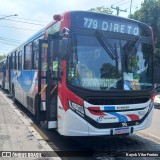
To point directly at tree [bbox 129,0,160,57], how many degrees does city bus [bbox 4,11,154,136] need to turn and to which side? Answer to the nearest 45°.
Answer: approximately 135° to its left

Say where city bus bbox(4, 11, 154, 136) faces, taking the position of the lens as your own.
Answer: facing the viewer and to the right of the viewer
